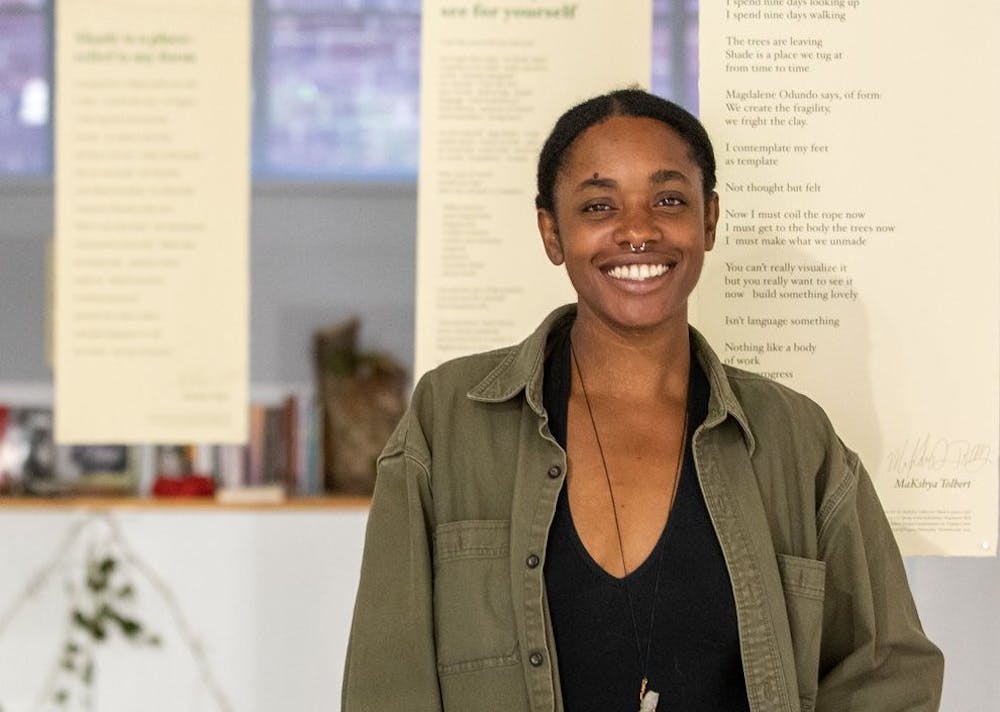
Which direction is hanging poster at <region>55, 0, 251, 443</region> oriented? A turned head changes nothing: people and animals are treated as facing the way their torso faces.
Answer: toward the camera

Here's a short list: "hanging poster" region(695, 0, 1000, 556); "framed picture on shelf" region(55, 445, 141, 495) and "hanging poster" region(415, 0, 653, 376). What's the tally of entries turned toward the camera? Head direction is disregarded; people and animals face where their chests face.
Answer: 3

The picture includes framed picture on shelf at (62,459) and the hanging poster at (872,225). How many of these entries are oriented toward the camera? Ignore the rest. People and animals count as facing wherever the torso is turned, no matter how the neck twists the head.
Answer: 2

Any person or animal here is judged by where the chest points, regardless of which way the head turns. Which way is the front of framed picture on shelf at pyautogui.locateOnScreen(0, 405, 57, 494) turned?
toward the camera
